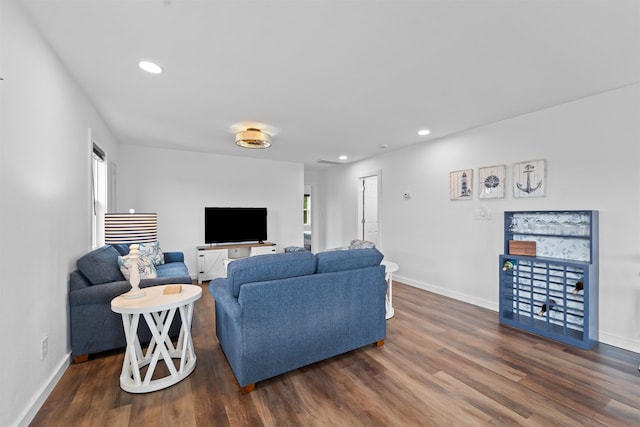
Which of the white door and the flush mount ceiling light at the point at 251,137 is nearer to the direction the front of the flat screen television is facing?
the flush mount ceiling light

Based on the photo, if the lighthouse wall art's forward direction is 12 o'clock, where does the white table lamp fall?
The white table lamp is roughly at 12 o'clock from the lighthouse wall art.

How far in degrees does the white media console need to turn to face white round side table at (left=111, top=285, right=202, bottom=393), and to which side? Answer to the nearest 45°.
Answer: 0° — it already faces it

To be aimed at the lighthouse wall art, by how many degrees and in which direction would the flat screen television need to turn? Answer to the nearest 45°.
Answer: approximately 45° to its left

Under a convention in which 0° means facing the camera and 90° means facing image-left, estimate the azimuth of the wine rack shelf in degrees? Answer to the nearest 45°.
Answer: approximately 45°

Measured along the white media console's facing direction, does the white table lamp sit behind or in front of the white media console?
in front

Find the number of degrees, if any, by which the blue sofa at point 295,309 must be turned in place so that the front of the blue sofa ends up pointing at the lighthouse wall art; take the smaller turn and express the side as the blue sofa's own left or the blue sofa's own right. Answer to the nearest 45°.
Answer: approximately 90° to the blue sofa's own right

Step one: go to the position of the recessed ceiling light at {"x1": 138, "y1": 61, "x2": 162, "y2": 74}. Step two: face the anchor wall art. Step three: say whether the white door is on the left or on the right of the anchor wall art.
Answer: left

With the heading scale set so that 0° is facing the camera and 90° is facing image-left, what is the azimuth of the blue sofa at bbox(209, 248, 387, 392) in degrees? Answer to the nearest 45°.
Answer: approximately 135°

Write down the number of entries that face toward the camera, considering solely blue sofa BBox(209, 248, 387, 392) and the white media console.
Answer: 1

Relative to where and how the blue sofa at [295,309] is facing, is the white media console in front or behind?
in front
